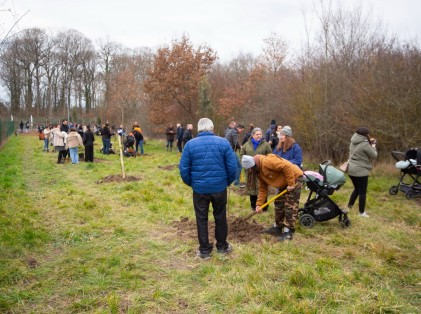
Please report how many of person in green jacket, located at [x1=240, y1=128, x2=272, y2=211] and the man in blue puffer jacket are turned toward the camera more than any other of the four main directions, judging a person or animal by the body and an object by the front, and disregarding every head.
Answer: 1

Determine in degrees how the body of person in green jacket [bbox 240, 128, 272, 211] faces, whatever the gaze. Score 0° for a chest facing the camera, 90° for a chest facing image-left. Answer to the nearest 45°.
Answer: approximately 0°

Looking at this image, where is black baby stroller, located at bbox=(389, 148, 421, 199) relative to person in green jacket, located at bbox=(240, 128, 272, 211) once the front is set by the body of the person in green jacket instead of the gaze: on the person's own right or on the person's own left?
on the person's own left

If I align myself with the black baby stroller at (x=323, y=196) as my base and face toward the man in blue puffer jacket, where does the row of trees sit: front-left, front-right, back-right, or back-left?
back-right

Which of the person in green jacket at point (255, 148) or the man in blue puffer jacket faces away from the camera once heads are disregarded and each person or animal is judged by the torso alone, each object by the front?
the man in blue puffer jacket

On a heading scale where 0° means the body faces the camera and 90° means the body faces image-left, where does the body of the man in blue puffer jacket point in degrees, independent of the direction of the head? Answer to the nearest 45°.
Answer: approximately 180°

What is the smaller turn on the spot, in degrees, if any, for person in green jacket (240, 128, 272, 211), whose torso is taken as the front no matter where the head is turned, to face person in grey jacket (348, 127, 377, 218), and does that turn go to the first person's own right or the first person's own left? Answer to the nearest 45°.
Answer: approximately 90° to the first person's own left

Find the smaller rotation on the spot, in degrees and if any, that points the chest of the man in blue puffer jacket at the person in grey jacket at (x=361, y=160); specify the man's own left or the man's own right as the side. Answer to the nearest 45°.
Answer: approximately 45° to the man's own right

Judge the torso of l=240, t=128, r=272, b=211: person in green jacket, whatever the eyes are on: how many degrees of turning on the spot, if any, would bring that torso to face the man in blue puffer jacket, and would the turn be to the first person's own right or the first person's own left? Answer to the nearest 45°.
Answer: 0° — they already face them
